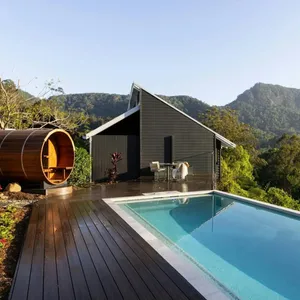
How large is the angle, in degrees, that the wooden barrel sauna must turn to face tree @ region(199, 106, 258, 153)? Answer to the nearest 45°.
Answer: approximately 90° to its left

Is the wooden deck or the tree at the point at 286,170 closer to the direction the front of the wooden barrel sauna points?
the wooden deck

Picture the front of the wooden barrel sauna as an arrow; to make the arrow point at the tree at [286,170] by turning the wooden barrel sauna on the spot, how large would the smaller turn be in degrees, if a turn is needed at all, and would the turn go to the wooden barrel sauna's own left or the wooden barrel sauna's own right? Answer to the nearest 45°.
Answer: approximately 90° to the wooden barrel sauna's own left

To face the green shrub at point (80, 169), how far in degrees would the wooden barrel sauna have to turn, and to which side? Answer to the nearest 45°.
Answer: approximately 90° to its left

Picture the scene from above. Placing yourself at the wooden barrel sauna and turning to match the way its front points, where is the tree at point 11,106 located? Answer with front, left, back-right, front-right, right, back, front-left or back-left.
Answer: back-left

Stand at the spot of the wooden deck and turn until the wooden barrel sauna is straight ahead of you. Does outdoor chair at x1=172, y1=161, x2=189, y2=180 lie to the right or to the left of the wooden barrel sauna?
right

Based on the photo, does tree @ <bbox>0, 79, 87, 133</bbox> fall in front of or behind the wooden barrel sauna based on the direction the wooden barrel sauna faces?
behind

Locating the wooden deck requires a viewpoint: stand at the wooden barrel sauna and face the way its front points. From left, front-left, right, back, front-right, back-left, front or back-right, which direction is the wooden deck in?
front-right

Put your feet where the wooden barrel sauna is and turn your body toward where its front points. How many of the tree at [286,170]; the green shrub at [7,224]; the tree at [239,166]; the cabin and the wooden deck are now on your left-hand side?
3

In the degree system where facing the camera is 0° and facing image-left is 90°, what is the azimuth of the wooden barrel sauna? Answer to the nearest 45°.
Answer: approximately 315°
